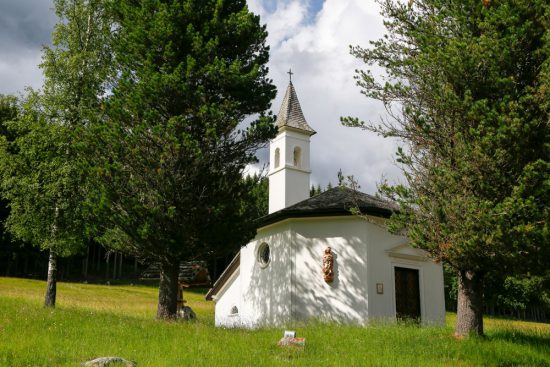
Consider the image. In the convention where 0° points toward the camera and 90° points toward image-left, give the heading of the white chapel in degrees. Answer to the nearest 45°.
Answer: approximately 315°

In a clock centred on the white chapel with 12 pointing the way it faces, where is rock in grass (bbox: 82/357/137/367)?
The rock in grass is roughly at 2 o'clock from the white chapel.

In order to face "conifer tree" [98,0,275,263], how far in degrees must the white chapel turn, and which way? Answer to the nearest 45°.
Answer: approximately 90° to its right

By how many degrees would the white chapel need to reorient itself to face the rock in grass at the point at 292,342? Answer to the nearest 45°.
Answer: approximately 45° to its right
